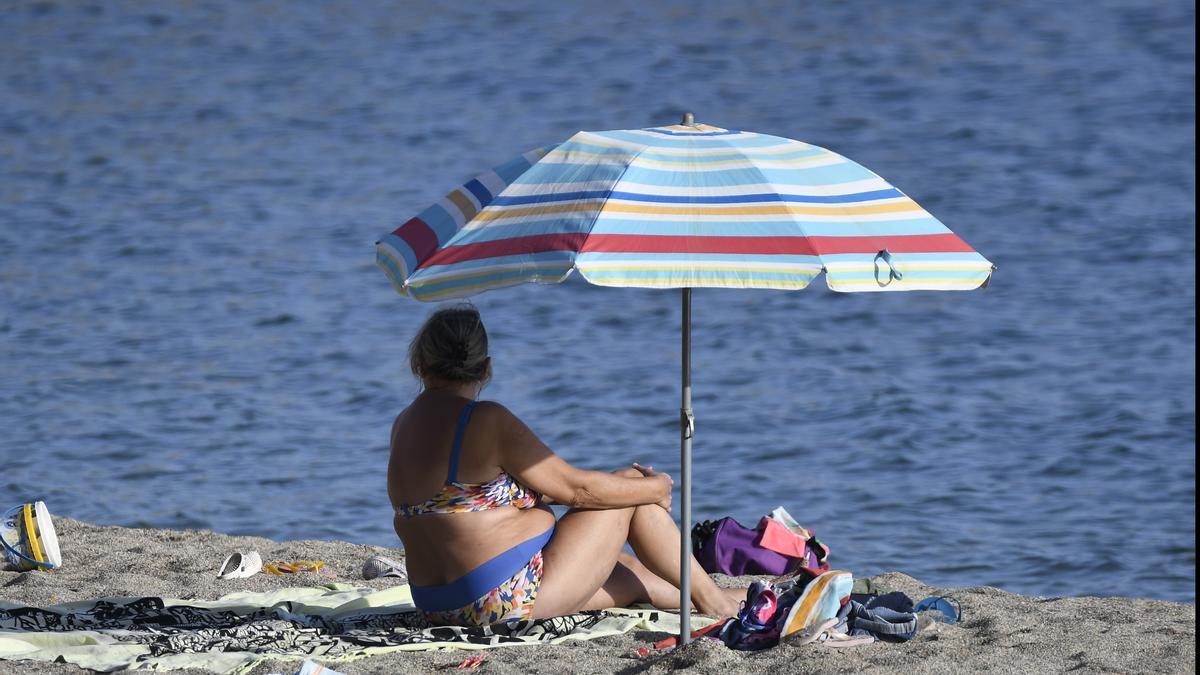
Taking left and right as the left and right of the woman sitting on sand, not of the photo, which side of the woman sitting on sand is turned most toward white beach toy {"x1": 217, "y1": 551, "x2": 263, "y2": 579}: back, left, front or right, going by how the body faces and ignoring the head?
left

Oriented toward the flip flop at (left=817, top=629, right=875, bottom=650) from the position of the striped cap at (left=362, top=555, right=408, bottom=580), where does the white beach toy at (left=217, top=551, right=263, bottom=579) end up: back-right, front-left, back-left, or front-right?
back-right

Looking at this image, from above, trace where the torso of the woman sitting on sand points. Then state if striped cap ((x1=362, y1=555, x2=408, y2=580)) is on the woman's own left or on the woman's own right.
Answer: on the woman's own left

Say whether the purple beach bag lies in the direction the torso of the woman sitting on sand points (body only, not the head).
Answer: yes

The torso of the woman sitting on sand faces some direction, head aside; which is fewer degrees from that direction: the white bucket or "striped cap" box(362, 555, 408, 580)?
the striped cap

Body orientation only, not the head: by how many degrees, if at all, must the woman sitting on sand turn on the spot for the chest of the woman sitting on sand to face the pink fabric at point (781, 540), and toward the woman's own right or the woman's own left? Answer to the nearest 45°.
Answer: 0° — they already face it

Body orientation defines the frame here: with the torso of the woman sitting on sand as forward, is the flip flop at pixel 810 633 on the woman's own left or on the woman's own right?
on the woman's own right

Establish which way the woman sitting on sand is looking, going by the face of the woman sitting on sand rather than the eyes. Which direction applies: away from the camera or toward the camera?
away from the camera

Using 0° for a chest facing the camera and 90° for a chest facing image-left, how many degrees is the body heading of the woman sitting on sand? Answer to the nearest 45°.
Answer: approximately 225°

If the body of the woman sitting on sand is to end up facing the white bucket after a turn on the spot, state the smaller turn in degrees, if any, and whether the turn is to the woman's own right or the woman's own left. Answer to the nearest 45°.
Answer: approximately 90° to the woman's own left
